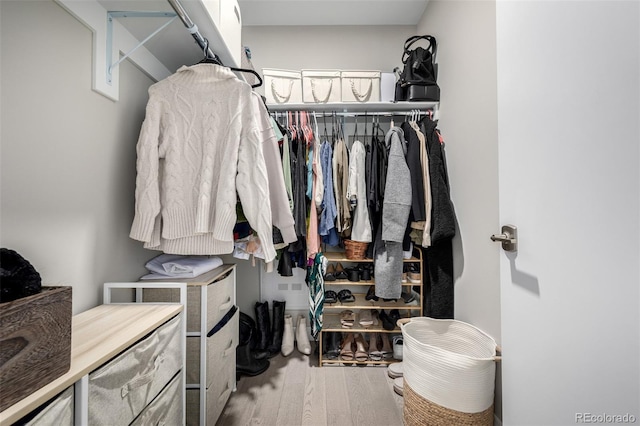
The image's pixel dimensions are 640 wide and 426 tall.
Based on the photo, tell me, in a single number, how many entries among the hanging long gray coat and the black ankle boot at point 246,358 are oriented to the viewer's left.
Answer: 1

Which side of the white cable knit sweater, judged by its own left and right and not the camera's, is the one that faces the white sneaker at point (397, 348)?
left

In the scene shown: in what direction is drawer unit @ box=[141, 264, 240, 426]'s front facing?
to the viewer's right

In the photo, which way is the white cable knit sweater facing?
toward the camera

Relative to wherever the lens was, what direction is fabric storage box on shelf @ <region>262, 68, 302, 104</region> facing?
facing the viewer

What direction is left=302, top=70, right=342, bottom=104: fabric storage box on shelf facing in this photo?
toward the camera

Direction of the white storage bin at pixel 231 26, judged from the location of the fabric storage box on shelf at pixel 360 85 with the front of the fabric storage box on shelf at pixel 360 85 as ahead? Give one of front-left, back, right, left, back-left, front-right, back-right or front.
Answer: front-right
